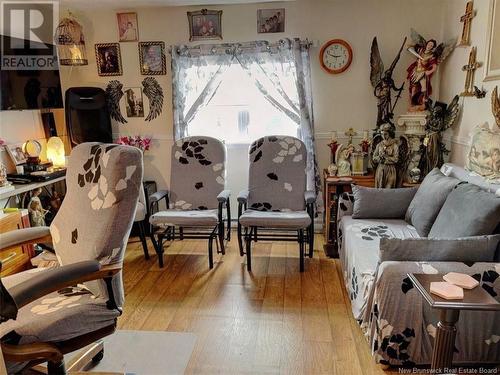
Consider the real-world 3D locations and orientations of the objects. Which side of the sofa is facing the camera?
left

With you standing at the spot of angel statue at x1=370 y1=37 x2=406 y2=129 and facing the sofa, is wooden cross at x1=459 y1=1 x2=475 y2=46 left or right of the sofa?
left

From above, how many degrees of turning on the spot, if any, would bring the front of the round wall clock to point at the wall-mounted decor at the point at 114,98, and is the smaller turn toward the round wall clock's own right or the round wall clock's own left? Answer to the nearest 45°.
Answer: approximately 90° to the round wall clock's own right

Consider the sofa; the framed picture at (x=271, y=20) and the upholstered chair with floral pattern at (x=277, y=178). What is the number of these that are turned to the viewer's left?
1

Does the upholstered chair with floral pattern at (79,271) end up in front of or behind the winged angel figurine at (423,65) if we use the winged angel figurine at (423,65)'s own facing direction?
in front

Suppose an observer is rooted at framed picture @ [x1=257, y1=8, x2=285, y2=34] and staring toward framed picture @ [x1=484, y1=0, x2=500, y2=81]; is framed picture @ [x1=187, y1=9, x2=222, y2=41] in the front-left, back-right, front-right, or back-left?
back-right

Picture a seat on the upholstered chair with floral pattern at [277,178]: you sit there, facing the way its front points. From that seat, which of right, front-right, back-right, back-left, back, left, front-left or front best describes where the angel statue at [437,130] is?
left

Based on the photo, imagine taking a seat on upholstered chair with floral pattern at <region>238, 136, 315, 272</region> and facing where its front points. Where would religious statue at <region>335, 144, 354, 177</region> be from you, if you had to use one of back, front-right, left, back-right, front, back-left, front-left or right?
left

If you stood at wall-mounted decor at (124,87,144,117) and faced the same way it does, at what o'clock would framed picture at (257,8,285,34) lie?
The framed picture is roughly at 10 o'clock from the wall-mounted decor.

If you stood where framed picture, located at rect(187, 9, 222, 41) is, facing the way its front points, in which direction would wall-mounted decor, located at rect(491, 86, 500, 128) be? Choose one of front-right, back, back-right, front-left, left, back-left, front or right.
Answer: front-left
